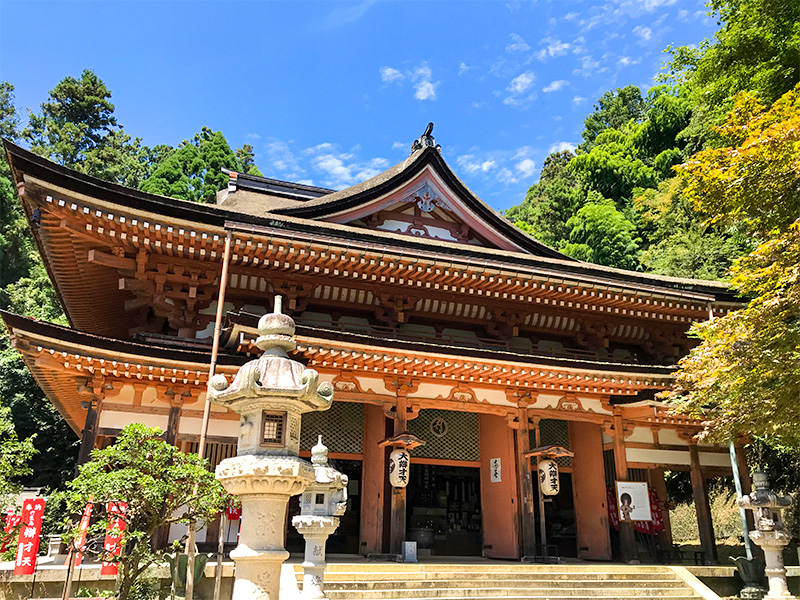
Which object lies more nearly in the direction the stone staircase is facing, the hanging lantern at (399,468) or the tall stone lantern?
the tall stone lantern

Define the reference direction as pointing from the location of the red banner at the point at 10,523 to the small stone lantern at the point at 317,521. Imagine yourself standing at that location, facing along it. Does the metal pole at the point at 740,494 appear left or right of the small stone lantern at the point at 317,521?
left

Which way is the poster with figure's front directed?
toward the camera

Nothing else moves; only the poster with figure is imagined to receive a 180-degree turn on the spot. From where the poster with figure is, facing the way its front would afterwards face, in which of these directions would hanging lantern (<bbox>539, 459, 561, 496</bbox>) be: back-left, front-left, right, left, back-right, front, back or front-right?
back-left

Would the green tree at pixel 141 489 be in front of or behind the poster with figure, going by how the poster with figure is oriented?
in front

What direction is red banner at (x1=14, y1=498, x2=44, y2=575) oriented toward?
toward the camera

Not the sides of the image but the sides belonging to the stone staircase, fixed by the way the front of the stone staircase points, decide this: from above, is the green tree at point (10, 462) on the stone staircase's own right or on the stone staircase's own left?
on the stone staircase's own right

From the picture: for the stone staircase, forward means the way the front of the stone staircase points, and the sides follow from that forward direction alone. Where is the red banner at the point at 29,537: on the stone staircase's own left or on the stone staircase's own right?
on the stone staircase's own right

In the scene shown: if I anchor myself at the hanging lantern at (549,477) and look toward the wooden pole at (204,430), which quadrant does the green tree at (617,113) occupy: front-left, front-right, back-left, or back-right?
back-right

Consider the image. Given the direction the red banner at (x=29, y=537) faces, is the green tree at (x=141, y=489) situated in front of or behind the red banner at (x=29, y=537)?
in front

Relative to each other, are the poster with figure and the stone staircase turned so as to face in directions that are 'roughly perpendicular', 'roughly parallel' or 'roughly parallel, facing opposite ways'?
roughly parallel

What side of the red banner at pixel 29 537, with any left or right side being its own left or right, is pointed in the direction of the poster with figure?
left

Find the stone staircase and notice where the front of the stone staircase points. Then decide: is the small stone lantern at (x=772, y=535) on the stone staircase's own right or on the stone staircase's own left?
on the stone staircase's own left

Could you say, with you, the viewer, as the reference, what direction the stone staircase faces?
facing the viewer
